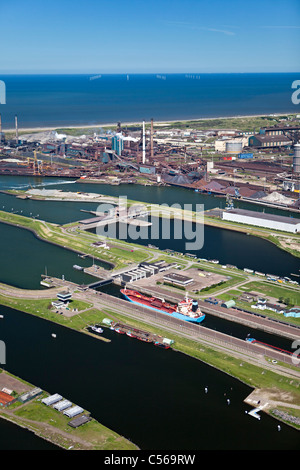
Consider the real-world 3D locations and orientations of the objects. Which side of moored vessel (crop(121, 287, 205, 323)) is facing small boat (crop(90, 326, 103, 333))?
left

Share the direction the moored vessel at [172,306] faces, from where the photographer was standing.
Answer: facing away from the viewer and to the left of the viewer

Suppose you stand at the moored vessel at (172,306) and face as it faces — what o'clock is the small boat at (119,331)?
The small boat is roughly at 9 o'clock from the moored vessel.

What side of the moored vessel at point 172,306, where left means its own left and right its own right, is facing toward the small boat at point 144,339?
left

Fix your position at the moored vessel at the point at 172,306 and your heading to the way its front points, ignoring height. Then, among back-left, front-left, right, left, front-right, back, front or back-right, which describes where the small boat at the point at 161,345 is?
back-left

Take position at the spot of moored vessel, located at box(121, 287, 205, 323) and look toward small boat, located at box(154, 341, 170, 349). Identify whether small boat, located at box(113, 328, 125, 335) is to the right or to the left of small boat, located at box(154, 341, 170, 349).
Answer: right
